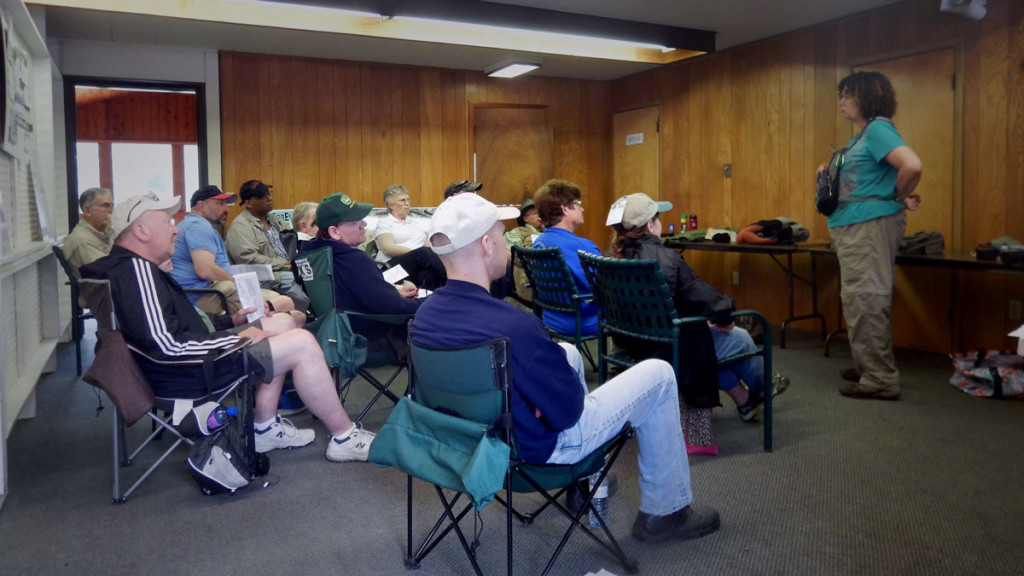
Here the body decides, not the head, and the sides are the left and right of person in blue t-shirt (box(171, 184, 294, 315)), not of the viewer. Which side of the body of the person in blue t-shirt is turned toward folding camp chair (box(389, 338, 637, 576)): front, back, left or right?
right

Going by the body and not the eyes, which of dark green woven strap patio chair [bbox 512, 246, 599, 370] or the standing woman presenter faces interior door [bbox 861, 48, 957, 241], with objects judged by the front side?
the dark green woven strap patio chair

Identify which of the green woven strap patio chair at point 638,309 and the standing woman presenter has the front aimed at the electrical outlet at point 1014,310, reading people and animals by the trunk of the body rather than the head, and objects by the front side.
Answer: the green woven strap patio chair

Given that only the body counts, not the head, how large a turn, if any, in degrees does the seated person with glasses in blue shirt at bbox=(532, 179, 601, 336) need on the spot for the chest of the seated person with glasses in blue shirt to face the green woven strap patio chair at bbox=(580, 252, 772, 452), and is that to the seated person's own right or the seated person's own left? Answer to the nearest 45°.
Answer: approximately 135° to the seated person's own right

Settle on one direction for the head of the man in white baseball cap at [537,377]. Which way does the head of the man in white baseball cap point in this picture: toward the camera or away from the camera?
away from the camera

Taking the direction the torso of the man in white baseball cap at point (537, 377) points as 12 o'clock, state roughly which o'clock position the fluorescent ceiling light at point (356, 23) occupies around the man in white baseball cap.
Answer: The fluorescent ceiling light is roughly at 10 o'clock from the man in white baseball cap.

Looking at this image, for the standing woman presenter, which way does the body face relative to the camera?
to the viewer's left

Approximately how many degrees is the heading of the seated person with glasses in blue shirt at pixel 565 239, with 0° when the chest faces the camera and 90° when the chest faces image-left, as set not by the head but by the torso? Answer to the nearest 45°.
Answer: approximately 225°

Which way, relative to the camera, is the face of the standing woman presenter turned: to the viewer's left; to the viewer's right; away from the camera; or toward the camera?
to the viewer's left

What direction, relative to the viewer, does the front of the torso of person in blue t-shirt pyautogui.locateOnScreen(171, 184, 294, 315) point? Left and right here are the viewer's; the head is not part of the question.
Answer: facing to the right of the viewer

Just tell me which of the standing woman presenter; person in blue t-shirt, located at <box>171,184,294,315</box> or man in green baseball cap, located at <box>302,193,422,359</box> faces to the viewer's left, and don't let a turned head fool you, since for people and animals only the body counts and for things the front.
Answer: the standing woman presenter

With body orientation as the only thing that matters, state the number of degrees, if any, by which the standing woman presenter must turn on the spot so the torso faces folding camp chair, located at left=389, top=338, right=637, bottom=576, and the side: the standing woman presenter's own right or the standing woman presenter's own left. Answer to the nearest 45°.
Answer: approximately 90° to the standing woman presenter's own left
